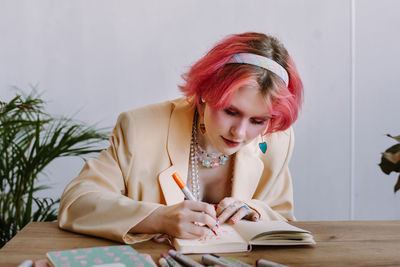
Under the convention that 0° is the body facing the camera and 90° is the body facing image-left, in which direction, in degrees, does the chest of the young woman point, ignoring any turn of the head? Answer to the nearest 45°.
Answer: approximately 0°

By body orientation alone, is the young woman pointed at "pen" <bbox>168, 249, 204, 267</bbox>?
yes

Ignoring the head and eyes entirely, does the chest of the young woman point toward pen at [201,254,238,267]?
yes

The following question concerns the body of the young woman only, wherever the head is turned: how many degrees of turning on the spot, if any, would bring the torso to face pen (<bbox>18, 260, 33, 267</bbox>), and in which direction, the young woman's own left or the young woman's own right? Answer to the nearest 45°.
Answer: approximately 45° to the young woman's own right
